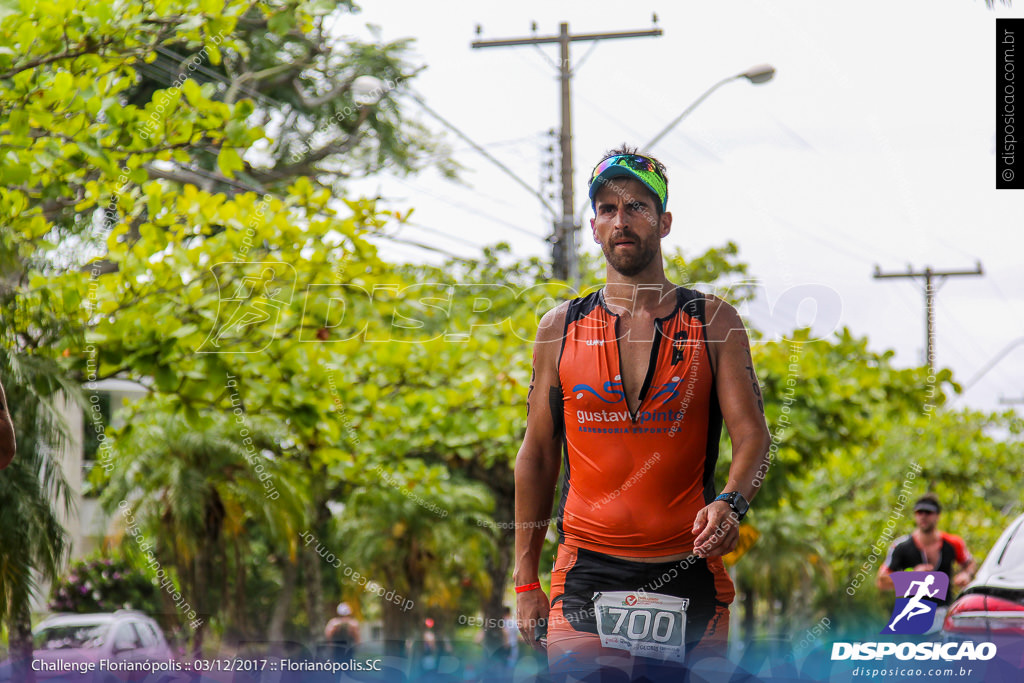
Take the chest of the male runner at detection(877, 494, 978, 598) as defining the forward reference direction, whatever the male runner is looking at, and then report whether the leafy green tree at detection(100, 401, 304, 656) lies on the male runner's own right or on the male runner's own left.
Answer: on the male runner's own right

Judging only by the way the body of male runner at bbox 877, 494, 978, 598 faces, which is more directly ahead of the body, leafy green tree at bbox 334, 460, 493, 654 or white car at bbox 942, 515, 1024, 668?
the white car

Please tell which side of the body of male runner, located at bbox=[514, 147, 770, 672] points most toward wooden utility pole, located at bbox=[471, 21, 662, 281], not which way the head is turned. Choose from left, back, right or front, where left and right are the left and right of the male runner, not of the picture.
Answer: back

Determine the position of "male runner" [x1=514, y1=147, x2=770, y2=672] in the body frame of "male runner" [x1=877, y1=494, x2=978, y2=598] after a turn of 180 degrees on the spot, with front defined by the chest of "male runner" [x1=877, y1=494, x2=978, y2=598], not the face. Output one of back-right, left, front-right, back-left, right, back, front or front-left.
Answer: back

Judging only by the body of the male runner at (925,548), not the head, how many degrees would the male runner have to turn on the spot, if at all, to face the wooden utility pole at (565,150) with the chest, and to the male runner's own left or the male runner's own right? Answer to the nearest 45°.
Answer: approximately 135° to the male runner's own right

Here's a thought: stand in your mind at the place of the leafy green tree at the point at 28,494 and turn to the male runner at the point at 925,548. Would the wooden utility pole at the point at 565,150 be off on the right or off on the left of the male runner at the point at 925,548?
left

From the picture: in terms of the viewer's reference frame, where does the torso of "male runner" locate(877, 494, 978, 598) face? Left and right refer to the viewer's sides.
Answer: facing the viewer

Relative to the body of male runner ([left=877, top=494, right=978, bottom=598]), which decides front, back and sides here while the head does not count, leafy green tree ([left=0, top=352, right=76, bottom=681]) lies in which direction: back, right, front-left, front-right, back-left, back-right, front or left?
front-right

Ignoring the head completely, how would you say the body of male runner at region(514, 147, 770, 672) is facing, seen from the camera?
toward the camera
